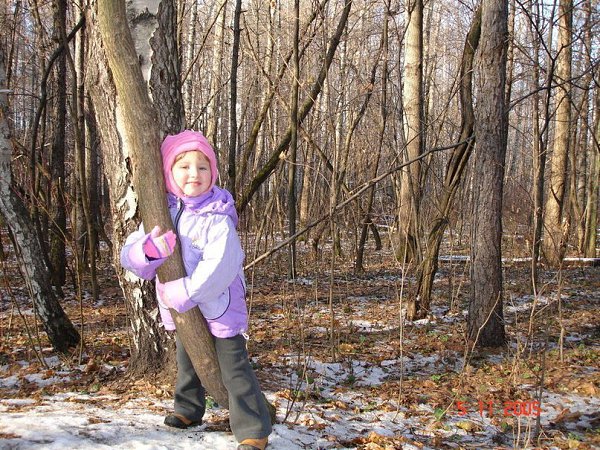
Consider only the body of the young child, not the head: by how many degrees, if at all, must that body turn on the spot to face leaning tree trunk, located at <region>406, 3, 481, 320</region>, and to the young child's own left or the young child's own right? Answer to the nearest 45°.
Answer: approximately 180°

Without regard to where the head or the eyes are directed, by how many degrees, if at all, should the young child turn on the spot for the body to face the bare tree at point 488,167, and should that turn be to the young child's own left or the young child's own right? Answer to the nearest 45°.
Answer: approximately 180°

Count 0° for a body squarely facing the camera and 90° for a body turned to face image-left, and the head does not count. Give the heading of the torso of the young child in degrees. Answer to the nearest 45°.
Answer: approximately 45°

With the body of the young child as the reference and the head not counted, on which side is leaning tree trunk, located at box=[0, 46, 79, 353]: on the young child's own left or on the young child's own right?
on the young child's own right
